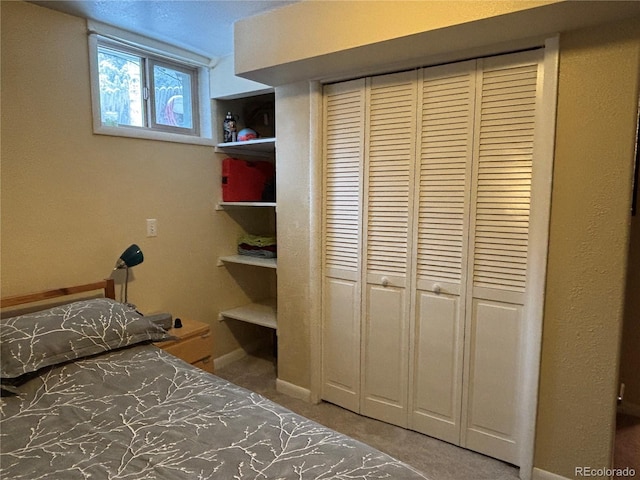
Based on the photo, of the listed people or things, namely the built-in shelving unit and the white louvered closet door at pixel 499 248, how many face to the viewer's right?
0

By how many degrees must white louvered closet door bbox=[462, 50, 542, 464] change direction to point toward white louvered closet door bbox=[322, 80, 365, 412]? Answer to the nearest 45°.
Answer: approximately 45° to its right

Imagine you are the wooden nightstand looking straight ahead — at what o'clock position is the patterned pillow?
The patterned pillow is roughly at 3 o'clock from the wooden nightstand.

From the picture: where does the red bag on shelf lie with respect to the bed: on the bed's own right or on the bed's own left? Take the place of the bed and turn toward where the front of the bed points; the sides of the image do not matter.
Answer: on the bed's own left

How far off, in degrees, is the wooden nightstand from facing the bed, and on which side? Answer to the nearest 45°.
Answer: approximately 45° to its right

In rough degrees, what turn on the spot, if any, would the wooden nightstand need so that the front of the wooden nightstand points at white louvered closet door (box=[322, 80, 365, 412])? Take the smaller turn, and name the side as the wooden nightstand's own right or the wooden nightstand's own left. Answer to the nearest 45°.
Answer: approximately 45° to the wooden nightstand's own left

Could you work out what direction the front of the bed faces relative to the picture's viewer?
facing the viewer and to the right of the viewer

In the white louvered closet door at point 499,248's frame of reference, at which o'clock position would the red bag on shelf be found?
The red bag on shelf is roughly at 2 o'clock from the white louvered closet door.

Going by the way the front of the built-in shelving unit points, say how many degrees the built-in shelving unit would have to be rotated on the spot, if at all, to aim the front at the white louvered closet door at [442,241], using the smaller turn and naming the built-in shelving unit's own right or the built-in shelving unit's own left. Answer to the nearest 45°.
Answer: approximately 90° to the built-in shelving unit's own left

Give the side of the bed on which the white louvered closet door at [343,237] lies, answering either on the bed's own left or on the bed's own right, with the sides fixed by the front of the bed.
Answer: on the bed's own left

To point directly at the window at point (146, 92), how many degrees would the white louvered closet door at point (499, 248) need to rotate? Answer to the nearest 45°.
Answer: approximately 45° to its right

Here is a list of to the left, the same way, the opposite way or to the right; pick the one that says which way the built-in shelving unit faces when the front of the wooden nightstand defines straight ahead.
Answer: to the right

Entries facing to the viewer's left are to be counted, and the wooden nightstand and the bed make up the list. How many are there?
0
